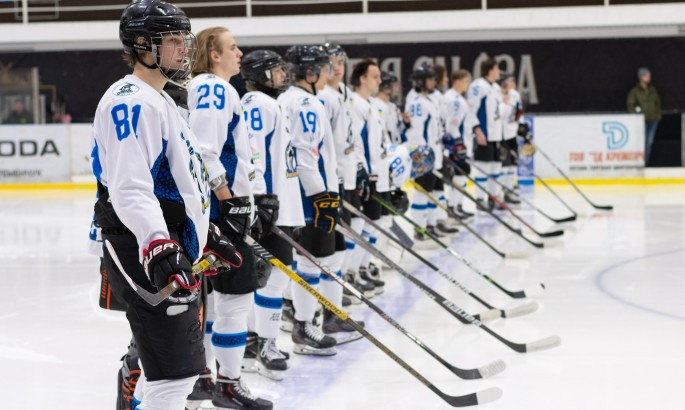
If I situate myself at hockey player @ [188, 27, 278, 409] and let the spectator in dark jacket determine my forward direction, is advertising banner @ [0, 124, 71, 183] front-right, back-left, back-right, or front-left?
front-left

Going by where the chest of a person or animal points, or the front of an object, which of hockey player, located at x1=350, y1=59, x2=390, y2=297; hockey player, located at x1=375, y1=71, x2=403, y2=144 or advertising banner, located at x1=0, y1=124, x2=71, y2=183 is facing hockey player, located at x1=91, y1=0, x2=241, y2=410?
the advertising banner

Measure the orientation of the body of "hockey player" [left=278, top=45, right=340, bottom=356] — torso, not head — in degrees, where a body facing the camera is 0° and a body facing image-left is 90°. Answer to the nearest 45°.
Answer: approximately 270°

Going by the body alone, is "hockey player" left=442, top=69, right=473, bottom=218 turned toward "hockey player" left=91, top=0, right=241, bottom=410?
no

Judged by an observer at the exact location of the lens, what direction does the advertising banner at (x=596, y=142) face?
facing the viewer

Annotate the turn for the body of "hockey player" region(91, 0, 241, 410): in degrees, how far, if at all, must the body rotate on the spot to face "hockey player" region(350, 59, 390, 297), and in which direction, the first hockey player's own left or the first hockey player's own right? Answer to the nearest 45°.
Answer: approximately 90° to the first hockey player's own left

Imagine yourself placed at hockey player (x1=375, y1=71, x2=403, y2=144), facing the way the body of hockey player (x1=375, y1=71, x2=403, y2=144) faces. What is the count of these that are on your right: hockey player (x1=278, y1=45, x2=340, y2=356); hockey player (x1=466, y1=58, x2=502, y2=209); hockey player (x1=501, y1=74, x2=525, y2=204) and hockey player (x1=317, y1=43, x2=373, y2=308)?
2

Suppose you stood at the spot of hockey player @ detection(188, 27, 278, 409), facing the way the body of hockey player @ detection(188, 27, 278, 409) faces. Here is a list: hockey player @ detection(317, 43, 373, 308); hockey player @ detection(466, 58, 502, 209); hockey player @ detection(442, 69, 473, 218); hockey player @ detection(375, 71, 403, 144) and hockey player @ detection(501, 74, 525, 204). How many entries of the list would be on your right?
0

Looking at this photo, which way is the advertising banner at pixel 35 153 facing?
toward the camera

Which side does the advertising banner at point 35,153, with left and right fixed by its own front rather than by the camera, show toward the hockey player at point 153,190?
front

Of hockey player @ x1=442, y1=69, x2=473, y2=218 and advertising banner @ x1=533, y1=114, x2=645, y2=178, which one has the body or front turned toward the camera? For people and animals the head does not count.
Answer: the advertising banner
